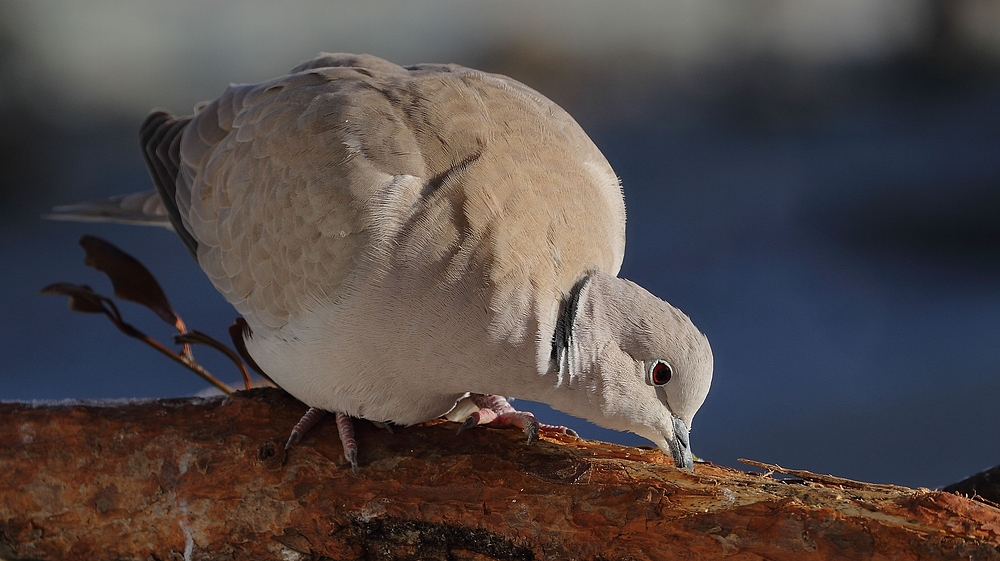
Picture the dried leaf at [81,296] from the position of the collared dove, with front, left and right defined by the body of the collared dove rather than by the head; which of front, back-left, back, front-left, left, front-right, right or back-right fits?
back

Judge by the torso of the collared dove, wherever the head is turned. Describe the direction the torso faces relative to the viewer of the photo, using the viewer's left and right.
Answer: facing the viewer and to the right of the viewer

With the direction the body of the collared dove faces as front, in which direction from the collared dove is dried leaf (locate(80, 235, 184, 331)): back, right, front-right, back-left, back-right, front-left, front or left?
back
